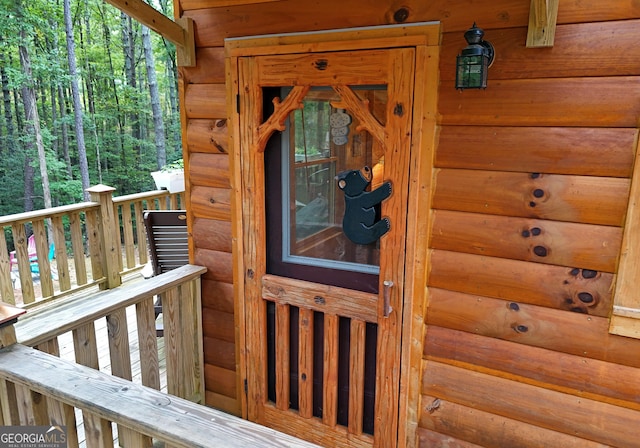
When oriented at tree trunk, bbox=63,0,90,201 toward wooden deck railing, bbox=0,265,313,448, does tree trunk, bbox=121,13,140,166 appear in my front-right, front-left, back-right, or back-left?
back-left

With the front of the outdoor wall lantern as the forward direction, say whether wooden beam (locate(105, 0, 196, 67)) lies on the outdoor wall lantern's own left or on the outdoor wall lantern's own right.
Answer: on the outdoor wall lantern's own right

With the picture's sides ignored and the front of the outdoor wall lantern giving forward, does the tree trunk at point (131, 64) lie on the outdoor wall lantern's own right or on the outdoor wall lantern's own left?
on the outdoor wall lantern's own right

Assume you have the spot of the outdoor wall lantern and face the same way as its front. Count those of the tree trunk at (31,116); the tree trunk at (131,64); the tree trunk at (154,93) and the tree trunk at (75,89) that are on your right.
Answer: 4

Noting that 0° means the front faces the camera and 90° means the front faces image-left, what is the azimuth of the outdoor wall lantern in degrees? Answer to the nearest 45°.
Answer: approximately 45°

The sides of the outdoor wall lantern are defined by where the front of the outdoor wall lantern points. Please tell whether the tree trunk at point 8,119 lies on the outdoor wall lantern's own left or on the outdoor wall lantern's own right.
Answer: on the outdoor wall lantern's own right

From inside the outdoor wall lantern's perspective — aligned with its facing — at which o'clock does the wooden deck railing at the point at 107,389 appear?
The wooden deck railing is roughly at 12 o'clock from the outdoor wall lantern.

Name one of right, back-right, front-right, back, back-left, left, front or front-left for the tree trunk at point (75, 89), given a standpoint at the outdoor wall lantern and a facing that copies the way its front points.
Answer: right

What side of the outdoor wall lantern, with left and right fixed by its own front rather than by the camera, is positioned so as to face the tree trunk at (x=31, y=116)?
right

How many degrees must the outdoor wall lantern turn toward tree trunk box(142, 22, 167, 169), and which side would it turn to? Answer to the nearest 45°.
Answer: approximately 90° to its right
